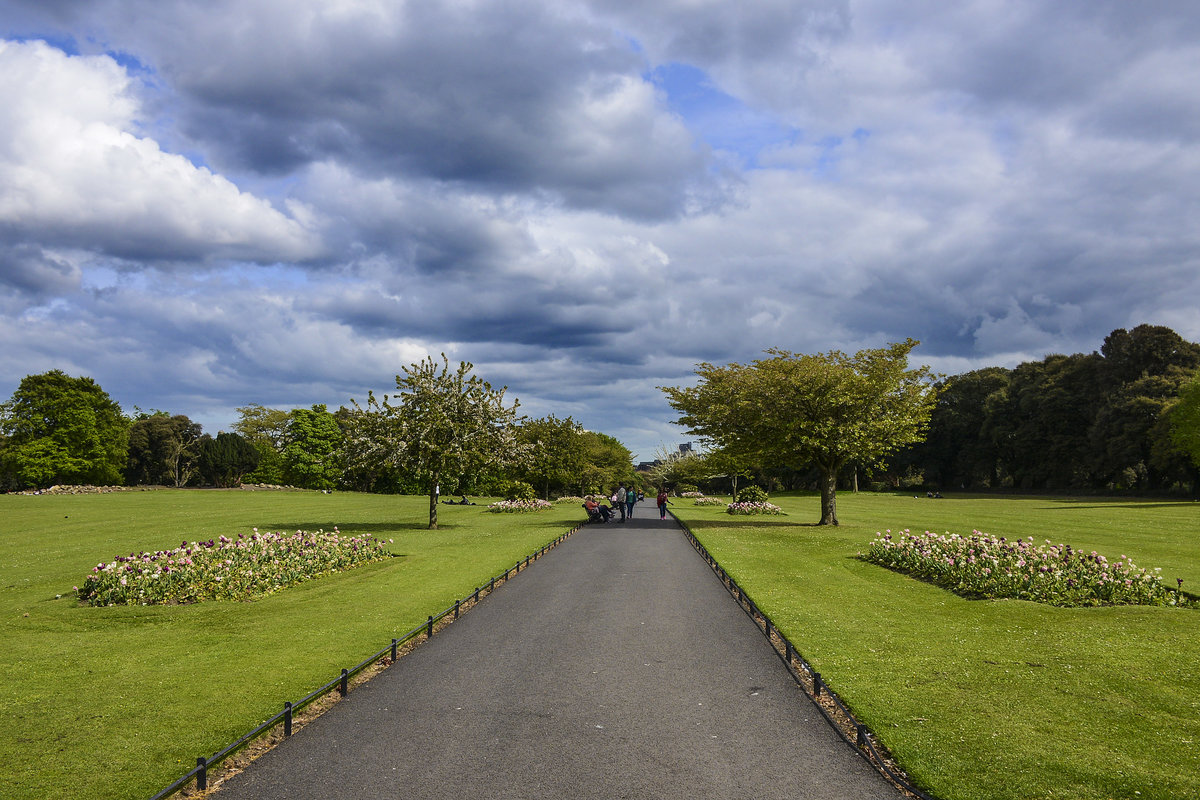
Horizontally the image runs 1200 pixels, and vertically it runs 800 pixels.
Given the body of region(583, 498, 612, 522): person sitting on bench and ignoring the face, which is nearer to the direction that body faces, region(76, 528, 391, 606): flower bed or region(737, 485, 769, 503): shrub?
the shrub

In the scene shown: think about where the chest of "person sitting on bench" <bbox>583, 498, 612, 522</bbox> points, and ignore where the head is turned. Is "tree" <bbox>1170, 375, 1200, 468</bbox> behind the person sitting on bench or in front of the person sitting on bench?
in front

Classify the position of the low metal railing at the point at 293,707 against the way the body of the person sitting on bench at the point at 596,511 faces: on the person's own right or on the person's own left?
on the person's own right

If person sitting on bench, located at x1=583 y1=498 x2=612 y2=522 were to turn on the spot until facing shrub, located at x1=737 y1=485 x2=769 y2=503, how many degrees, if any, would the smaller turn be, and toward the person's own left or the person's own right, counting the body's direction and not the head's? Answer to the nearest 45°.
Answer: approximately 45° to the person's own left

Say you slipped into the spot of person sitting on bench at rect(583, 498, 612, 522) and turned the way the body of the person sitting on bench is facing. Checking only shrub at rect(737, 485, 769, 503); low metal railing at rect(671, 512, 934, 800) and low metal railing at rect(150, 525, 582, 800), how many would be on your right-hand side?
2

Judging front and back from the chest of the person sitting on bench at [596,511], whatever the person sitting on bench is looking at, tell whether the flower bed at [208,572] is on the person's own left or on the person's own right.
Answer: on the person's own right

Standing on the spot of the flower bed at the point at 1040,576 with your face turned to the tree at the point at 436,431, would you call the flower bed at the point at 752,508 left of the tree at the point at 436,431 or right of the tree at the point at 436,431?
right

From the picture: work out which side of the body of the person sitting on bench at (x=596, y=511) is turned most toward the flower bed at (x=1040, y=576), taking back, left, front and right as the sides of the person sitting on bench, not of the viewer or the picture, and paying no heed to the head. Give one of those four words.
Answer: right

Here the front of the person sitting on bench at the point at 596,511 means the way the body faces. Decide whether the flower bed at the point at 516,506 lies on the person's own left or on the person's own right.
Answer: on the person's own left

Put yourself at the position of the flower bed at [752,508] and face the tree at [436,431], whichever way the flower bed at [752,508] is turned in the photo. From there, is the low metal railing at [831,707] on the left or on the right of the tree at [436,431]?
left

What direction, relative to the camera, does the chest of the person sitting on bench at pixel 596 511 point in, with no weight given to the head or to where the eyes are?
to the viewer's right

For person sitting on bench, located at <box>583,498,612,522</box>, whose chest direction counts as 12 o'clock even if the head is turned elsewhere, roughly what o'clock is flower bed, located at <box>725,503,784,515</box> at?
The flower bed is roughly at 11 o'clock from the person sitting on bench.

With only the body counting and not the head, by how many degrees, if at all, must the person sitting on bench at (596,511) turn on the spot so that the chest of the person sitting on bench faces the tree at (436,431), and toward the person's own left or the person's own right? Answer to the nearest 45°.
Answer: approximately 135° to the person's own right
